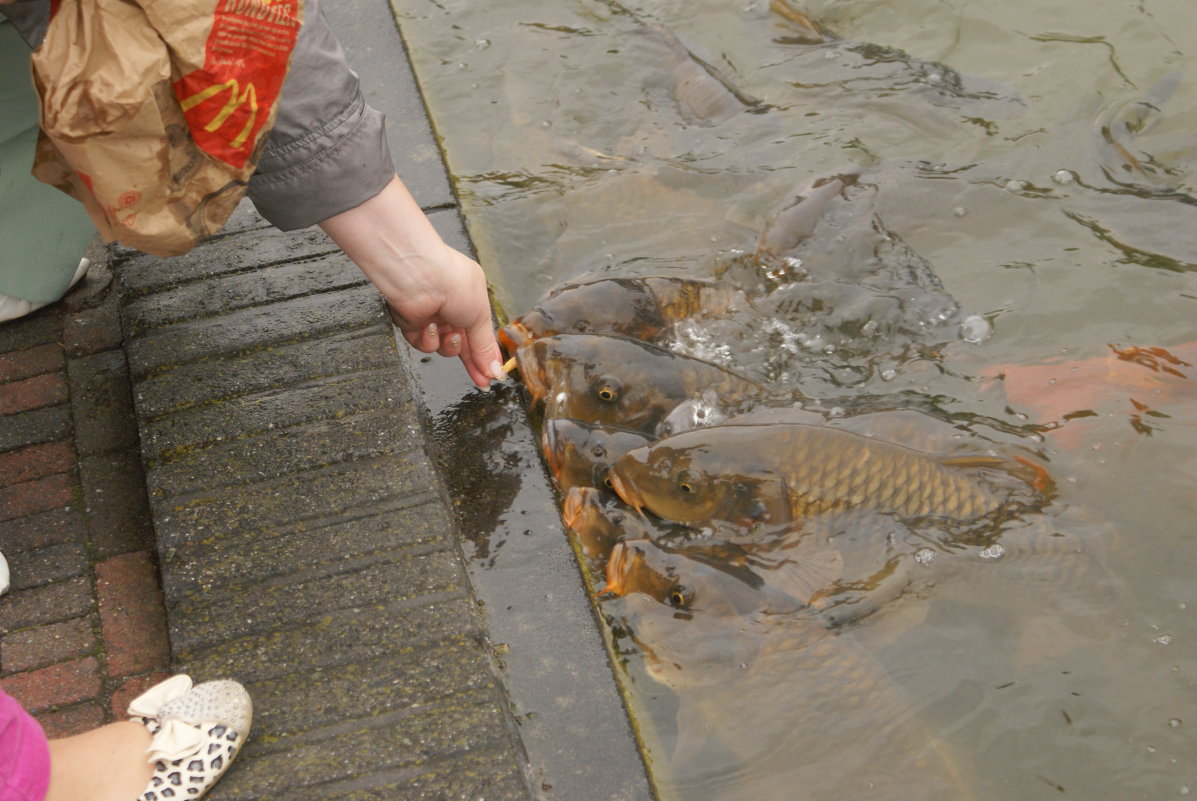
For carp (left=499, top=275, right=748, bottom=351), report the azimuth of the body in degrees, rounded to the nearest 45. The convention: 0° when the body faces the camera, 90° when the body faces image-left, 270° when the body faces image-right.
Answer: approximately 90°

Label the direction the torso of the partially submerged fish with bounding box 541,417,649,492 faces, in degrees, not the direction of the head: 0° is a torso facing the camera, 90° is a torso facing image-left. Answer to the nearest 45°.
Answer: approximately 90°

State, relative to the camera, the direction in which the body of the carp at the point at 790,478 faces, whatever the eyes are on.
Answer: to the viewer's left

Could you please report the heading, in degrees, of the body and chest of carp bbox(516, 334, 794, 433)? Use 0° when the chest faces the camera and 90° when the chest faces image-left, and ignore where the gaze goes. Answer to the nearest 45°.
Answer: approximately 90°

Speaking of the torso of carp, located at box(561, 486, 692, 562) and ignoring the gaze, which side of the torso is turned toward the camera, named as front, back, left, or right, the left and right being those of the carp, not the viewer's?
left

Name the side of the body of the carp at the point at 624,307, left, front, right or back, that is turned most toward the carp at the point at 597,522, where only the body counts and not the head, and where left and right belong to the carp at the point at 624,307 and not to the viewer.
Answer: left

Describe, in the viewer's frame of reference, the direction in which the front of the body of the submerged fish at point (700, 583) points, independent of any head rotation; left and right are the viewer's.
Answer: facing to the left of the viewer
